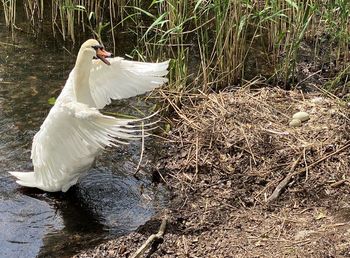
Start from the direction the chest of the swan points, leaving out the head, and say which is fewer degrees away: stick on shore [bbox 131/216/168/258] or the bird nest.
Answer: the bird nest

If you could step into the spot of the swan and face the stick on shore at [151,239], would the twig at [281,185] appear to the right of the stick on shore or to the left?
left

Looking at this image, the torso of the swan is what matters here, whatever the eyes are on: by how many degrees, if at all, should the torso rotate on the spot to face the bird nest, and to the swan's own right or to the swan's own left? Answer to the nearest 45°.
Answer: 0° — it already faces it

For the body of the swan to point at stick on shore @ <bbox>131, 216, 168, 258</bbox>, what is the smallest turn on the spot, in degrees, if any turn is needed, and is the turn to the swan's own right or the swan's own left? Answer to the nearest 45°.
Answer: approximately 45° to the swan's own right

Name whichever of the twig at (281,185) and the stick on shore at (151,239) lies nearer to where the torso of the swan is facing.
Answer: the twig

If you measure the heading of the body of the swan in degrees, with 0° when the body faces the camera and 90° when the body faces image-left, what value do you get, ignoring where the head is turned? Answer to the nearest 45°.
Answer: approximately 270°

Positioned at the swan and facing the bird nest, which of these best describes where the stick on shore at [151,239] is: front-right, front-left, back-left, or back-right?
front-right

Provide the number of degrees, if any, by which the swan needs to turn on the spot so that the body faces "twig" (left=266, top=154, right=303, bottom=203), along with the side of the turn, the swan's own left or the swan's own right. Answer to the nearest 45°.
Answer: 0° — it already faces it
